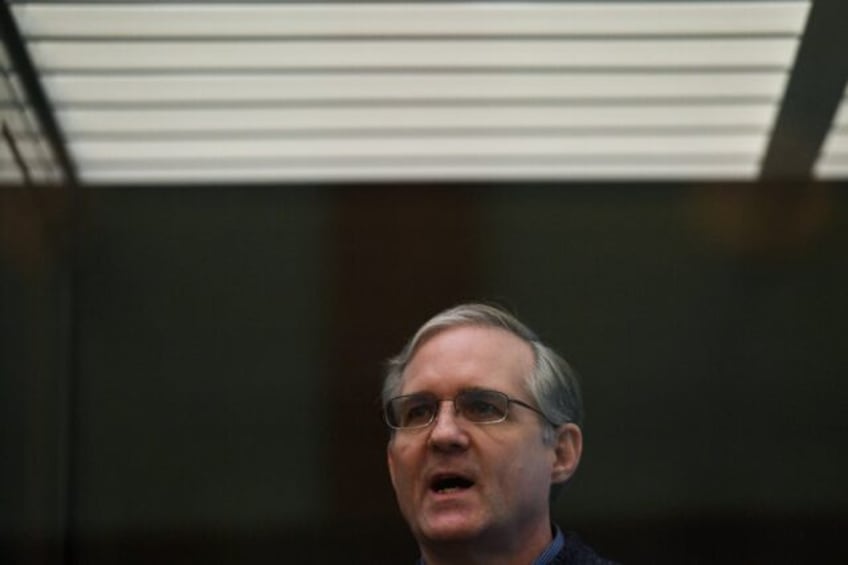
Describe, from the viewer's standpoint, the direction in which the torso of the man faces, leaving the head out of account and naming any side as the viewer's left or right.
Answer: facing the viewer and to the left of the viewer

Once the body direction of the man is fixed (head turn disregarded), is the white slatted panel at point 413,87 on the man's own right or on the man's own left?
on the man's own right

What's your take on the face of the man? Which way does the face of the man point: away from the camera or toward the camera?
toward the camera
